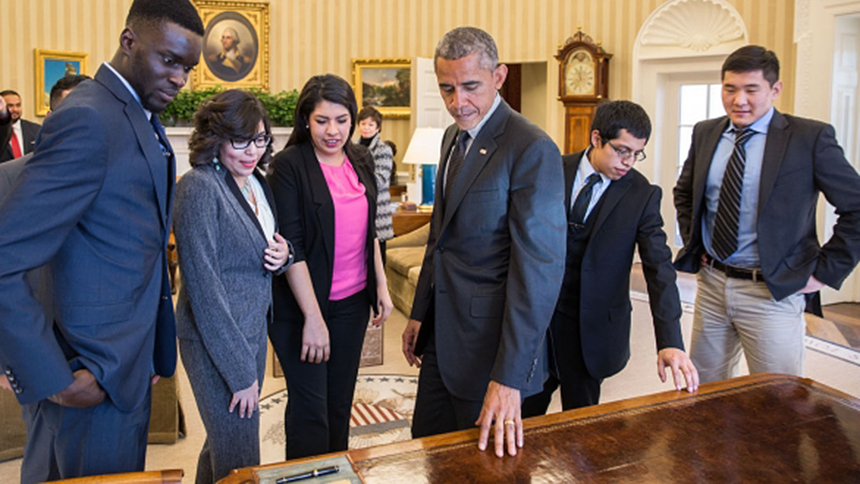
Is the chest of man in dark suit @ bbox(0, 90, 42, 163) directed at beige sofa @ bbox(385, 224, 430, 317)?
no

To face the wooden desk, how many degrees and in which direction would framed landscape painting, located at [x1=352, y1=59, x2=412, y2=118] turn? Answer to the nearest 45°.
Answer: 0° — it already faces it

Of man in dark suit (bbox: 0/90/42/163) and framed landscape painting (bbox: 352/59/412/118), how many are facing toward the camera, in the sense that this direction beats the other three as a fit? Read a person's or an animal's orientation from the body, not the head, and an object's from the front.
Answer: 2

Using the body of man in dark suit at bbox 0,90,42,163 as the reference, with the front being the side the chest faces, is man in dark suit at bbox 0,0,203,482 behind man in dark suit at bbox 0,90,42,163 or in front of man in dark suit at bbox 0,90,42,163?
in front

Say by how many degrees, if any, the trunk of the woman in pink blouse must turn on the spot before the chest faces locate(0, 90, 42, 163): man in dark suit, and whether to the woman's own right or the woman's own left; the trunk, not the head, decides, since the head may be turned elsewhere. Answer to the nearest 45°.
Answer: approximately 180°

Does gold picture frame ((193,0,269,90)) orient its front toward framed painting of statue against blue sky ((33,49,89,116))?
no

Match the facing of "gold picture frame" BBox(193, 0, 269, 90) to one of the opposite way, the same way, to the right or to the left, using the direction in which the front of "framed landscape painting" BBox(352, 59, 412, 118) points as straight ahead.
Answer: the same way

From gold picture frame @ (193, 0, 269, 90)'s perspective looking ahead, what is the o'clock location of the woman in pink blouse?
The woman in pink blouse is roughly at 12 o'clock from the gold picture frame.

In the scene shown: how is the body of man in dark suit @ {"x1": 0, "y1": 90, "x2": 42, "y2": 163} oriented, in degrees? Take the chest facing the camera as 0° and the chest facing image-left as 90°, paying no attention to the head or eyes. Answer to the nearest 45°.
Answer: approximately 0°

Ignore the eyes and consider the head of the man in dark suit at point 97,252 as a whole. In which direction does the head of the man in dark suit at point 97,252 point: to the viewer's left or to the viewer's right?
to the viewer's right

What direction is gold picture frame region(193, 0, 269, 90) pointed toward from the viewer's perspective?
toward the camera

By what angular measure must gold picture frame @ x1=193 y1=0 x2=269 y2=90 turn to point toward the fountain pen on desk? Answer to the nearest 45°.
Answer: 0° — it already faces it

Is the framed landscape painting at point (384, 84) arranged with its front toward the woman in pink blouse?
yes

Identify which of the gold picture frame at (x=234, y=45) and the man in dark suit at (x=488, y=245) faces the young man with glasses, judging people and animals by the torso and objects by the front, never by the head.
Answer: the gold picture frame

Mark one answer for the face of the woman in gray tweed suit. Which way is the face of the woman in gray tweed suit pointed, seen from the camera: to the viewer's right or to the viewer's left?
to the viewer's right

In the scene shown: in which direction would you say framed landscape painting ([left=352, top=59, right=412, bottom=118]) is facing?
toward the camera

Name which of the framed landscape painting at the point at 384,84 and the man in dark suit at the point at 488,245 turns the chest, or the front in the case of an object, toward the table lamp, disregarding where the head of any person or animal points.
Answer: the framed landscape painting

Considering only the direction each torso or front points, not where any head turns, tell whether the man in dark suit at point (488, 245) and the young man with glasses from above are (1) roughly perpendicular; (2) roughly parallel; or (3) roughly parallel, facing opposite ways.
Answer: roughly parallel

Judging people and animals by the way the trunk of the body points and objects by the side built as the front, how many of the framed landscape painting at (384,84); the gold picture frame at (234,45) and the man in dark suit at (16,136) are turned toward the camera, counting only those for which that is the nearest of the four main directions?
3

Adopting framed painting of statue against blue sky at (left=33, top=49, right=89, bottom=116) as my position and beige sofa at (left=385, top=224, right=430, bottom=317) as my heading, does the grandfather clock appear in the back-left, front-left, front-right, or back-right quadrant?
front-left

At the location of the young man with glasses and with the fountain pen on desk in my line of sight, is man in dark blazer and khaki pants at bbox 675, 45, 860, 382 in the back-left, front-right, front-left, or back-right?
back-left

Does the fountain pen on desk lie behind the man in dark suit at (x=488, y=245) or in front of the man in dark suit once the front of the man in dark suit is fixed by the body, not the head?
in front

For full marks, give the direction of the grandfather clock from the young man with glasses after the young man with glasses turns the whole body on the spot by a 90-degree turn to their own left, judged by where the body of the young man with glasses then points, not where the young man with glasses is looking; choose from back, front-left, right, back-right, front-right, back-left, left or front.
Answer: back-left
